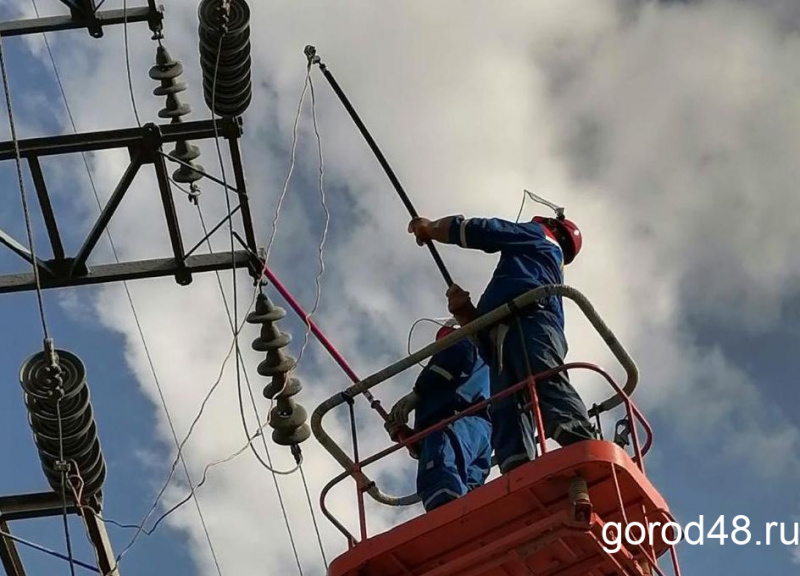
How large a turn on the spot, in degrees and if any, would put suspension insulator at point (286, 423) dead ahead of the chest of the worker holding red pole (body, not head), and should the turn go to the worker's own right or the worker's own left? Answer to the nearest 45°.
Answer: approximately 45° to the worker's own right

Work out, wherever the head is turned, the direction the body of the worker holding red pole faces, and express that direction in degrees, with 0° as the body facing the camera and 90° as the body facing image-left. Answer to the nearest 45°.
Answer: approximately 90°

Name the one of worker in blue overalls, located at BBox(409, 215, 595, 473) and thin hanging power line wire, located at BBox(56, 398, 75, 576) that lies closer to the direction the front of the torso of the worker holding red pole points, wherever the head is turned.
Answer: the thin hanging power line wire

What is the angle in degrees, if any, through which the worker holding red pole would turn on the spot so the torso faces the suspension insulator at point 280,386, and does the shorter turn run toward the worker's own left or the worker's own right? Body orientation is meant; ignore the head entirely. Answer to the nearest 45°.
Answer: approximately 45° to the worker's own right

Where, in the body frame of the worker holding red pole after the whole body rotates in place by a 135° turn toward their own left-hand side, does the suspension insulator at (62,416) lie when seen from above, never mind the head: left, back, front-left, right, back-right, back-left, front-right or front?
back-right

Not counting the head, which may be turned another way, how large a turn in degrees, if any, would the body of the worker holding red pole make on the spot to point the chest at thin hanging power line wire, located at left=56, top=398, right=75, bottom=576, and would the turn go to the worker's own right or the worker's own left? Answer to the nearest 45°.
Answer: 0° — they already face it
